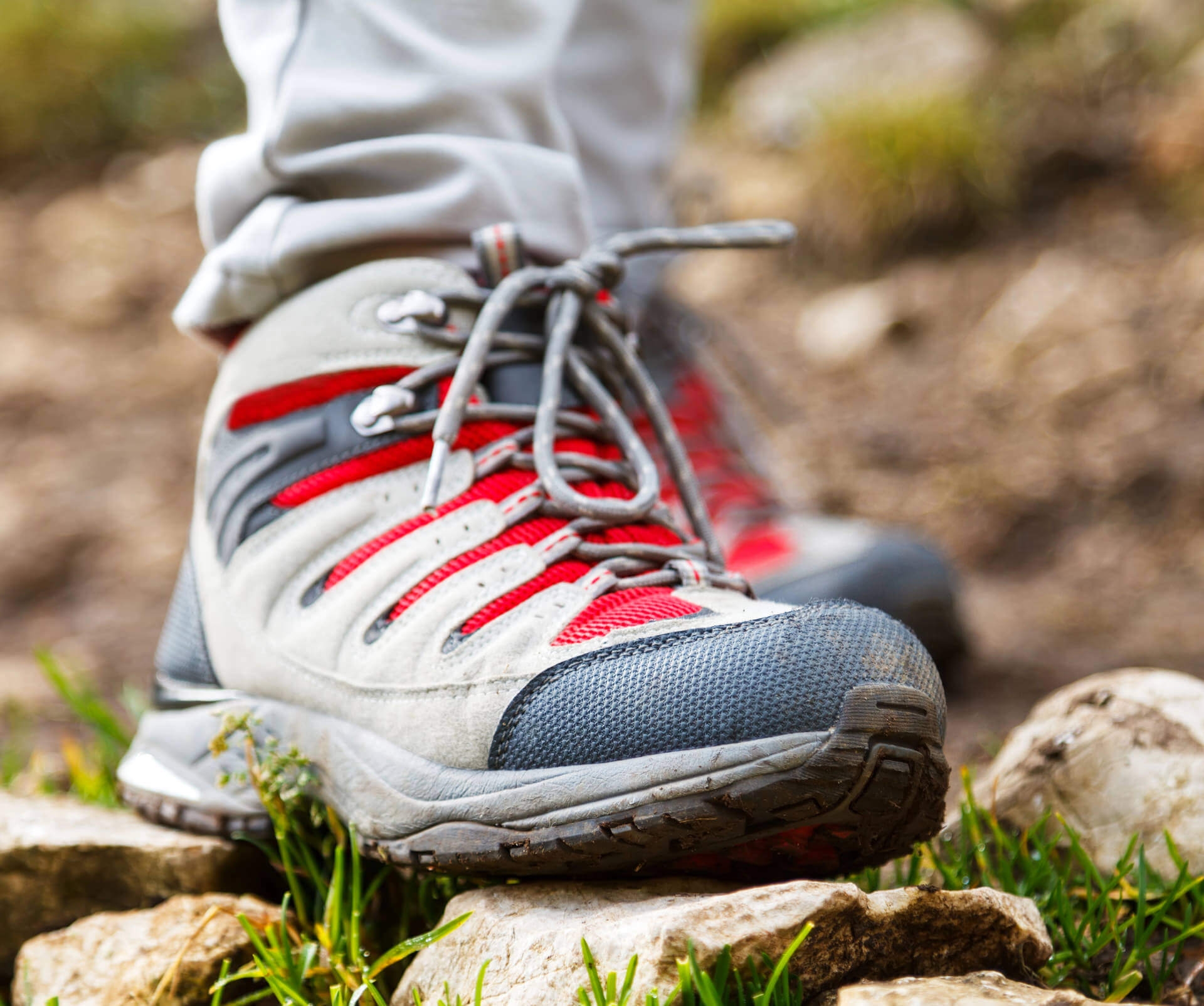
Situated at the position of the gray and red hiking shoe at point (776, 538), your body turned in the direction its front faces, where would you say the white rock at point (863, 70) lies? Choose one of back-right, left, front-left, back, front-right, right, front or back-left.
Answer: left

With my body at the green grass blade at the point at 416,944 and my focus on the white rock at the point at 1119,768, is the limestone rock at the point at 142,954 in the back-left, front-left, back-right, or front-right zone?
back-left

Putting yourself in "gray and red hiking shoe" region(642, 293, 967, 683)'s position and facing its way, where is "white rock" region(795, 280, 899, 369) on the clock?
The white rock is roughly at 9 o'clock from the gray and red hiking shoe.

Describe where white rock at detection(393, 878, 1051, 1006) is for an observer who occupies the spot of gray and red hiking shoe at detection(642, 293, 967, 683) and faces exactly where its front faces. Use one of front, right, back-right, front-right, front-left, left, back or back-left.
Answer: right

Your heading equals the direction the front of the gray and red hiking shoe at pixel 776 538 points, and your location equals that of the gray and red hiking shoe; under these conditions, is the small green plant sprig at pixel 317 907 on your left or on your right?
on your right

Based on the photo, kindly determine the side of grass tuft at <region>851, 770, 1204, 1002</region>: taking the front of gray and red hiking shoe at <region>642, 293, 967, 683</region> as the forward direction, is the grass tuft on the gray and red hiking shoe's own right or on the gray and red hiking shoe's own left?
on the gray and red hiking shoe's own right

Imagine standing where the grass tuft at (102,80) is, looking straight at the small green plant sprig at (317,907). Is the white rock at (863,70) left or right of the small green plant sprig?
left

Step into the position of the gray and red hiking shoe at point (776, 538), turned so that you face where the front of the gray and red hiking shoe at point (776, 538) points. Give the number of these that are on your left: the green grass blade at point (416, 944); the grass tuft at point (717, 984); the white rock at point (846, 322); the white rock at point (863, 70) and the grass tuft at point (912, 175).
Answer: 3

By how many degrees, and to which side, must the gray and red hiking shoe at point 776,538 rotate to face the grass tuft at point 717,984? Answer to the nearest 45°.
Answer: approximately 90° to its right

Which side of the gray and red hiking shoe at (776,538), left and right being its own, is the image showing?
right

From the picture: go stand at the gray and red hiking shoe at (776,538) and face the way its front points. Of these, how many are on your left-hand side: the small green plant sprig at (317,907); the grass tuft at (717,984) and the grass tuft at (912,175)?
1

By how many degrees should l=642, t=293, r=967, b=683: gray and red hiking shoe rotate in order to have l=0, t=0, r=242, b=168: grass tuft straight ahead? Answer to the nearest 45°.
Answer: approximately 135° to its left
